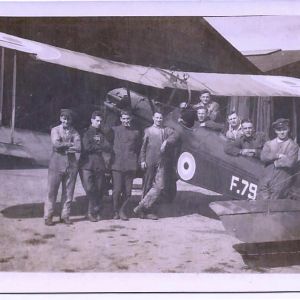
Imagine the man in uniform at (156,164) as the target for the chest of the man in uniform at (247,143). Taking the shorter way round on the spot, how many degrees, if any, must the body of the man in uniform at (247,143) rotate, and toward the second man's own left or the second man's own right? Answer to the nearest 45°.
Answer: approximately 90° to the second man's own right

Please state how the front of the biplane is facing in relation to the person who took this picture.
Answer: facing away from the viewer and to the left of the viewer

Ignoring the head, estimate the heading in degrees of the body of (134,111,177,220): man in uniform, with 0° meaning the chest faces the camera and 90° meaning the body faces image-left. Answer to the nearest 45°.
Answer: approximately 0°

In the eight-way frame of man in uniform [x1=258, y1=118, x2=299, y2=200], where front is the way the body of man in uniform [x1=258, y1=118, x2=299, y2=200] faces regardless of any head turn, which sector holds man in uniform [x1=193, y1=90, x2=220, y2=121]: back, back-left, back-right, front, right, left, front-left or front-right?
right

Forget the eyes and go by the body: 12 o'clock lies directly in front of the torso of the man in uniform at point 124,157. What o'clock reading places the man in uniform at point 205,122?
the man in uniform at point 205,122 is roughly at 9 o'clock from the man in uniform at point 124,157.

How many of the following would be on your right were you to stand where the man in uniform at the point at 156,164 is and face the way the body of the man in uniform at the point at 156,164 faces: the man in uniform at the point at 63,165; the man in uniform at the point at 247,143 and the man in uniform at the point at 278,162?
1

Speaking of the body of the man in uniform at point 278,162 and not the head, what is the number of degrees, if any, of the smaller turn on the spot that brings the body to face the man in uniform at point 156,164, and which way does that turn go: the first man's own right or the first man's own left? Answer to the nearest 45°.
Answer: approximately 90° to the first man's own right
